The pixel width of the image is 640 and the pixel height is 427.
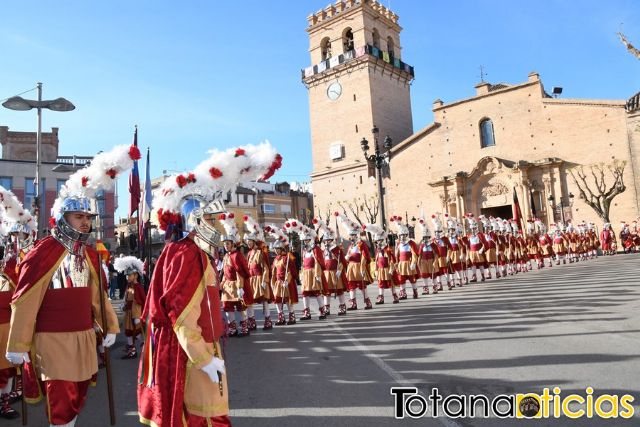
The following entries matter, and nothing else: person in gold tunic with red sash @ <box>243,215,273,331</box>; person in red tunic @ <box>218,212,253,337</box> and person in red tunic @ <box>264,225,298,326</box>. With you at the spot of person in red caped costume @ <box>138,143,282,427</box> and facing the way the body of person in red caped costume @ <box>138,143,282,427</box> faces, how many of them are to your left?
3

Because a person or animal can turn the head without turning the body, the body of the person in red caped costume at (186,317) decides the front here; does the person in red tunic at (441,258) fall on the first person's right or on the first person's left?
on the first person's left

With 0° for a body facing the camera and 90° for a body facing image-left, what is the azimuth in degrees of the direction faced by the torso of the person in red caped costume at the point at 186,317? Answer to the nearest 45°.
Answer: approximately 270°

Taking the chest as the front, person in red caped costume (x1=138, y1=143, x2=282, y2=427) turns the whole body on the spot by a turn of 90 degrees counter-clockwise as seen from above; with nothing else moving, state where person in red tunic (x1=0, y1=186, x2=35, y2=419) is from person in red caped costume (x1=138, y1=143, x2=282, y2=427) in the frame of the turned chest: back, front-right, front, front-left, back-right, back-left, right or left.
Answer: front-left

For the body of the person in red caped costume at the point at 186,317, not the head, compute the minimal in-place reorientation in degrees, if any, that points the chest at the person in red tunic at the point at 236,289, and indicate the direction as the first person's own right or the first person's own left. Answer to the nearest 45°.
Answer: approximately 90° to the first person's own left

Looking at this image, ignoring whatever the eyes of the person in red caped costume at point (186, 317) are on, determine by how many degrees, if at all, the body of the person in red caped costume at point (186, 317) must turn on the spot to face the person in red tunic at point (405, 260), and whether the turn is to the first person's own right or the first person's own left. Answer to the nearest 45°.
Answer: approximately 45° to the first person's own left

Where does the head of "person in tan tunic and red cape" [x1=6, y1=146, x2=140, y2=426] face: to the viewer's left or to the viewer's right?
to the viewer's right

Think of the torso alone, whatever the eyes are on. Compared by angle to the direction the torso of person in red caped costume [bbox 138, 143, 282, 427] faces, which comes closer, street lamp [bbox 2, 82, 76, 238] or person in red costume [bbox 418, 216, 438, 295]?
the person in red costume
